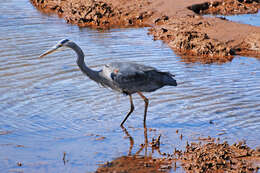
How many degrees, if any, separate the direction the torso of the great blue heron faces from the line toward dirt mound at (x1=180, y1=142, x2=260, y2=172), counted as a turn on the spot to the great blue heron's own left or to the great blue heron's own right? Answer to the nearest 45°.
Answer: approximately 135° to the great blue heron's own left

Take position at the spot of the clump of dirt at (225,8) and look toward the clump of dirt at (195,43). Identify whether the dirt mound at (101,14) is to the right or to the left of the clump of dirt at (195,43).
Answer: right

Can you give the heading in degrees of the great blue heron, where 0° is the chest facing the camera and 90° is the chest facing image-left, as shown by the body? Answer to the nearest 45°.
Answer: approximately 90°

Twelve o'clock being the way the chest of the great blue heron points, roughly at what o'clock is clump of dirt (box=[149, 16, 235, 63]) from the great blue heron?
The clump of dirt is roughly at 4 o'clock from the great blue heron.

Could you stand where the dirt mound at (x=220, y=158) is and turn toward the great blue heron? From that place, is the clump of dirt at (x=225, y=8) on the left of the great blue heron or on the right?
right

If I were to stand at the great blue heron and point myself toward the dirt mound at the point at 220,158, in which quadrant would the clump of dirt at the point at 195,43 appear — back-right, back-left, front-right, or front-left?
back-left

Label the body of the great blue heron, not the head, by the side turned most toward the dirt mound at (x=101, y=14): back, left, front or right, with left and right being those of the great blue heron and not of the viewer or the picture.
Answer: right

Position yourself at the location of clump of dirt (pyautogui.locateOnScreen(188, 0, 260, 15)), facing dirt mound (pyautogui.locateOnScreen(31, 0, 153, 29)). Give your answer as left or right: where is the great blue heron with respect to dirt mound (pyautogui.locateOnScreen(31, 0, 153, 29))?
left

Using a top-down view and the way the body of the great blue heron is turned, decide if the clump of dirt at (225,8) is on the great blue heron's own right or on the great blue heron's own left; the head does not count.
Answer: on the great blue heron's own right
